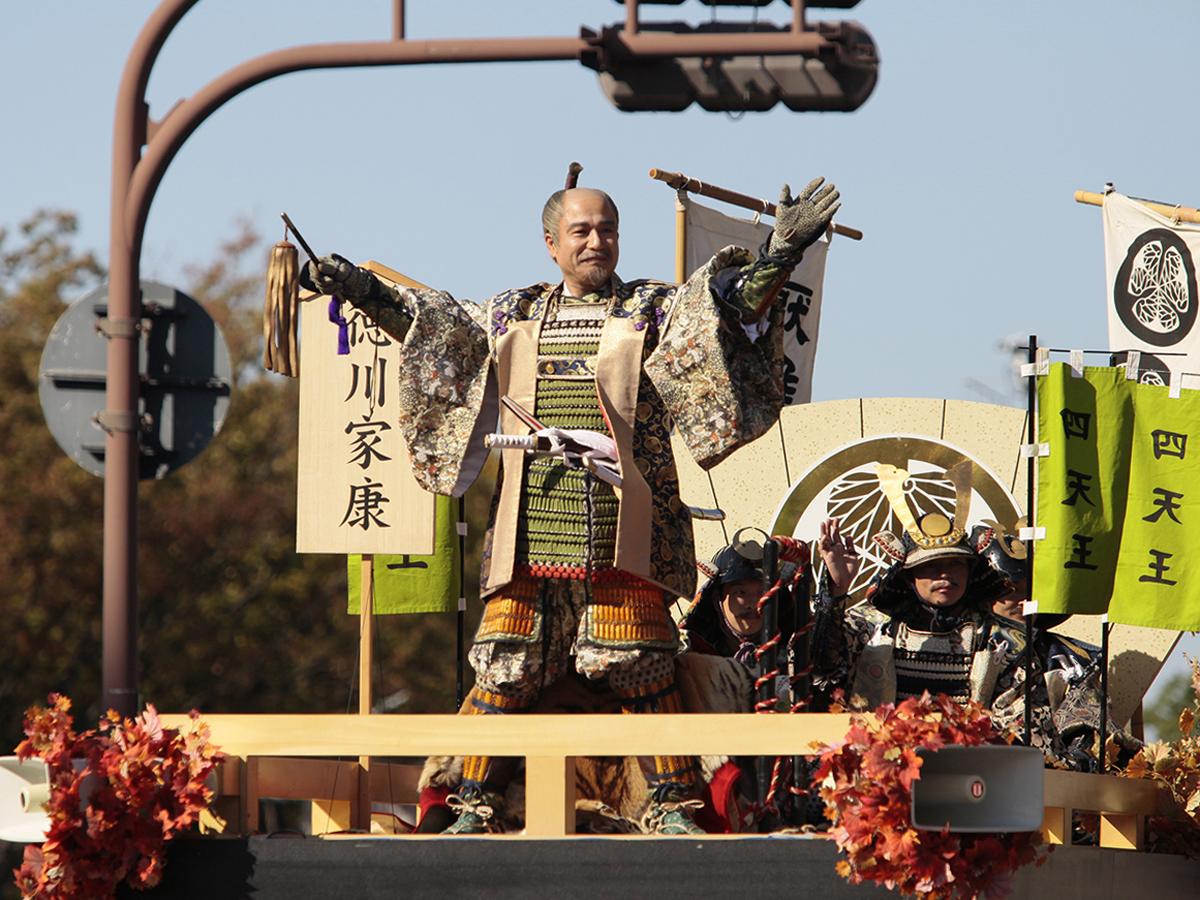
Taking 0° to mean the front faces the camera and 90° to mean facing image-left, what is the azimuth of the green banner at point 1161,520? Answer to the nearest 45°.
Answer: approximately 0°

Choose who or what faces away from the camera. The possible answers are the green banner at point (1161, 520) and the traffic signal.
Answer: the traffic signal

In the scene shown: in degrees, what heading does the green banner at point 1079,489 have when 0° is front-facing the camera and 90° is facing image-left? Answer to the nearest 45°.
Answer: approximately 0°

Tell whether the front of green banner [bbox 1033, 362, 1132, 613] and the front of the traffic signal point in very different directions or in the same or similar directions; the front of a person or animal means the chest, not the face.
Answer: very different directions

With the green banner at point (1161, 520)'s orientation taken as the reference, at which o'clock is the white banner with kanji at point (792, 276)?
The white banner with kanji is roughly at 5 o'clock from the green banner.
